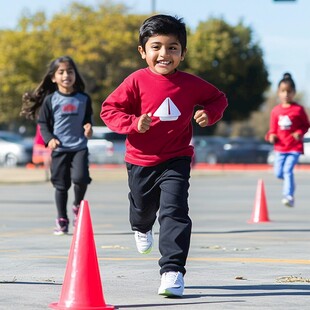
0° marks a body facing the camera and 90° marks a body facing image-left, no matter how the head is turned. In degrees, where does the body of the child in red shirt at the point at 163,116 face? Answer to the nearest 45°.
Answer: approximately 0°

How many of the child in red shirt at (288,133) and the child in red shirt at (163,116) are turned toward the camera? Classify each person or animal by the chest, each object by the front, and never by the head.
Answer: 2

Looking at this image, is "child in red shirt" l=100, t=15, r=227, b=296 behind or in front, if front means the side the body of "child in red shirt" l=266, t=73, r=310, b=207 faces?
in front

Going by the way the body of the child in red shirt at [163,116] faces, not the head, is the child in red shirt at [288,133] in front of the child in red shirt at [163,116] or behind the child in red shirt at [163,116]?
behind

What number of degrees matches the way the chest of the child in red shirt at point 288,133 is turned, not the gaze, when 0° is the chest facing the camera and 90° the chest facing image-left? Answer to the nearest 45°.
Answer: approximately 0°

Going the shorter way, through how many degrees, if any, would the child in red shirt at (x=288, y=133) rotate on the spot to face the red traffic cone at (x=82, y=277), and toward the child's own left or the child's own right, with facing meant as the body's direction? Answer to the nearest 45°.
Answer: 0° — they already face it
